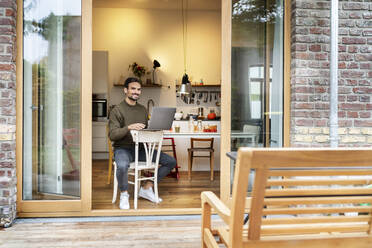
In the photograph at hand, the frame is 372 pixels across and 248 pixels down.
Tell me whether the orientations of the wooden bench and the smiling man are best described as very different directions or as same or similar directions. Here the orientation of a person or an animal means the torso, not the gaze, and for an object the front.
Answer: very different directions

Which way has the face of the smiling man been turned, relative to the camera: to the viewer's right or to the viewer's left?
to the viewer's right

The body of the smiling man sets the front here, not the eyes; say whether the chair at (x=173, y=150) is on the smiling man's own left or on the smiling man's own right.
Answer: on the smiling man's own left

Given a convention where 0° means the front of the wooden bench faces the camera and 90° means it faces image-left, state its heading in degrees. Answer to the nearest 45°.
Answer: approximately 135°

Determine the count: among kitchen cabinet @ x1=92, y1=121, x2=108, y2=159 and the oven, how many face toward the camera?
2

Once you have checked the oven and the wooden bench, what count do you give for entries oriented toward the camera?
1

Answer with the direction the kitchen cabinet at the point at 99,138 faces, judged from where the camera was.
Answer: facing the viewer

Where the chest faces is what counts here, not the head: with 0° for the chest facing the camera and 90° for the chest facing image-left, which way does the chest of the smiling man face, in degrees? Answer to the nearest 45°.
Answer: approximately 315°

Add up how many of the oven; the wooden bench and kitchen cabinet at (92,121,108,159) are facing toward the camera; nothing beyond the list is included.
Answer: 2

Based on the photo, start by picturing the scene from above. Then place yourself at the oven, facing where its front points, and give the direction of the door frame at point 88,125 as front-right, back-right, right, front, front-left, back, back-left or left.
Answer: front

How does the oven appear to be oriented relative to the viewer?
toward the camera
